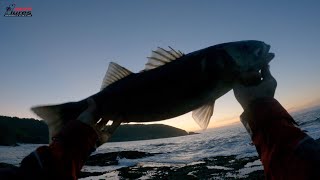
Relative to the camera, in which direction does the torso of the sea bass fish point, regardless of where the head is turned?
to the viewer's right
